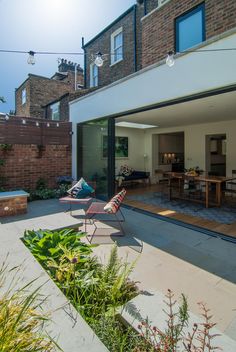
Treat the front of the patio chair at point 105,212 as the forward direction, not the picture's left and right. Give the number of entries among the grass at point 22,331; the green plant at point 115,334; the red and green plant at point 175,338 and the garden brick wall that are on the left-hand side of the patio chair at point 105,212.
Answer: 3

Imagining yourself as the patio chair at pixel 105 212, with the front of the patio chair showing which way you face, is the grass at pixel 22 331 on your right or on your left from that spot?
on your left

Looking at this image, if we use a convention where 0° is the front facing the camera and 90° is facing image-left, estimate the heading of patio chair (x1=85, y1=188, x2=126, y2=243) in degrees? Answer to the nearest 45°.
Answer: approximately 90°

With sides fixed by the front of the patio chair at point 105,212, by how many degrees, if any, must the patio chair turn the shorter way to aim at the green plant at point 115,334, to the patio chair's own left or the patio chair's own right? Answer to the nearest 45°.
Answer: approximately 90° to the patio chair's own left

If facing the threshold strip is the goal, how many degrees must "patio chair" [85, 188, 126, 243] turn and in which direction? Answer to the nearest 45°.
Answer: approximately 180°

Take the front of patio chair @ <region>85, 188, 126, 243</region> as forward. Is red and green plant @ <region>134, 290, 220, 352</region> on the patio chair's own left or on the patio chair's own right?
on the patio chair's own left

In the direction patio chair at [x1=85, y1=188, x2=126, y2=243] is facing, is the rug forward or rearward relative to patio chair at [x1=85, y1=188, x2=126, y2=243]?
rearward

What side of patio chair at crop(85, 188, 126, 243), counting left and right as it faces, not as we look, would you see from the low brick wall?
front

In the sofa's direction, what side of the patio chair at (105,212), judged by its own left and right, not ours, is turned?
right

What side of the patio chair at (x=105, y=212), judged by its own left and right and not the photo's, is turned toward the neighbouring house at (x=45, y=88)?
right

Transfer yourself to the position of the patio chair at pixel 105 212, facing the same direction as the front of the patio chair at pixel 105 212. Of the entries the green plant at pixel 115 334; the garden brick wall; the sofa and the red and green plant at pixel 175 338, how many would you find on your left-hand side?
2
